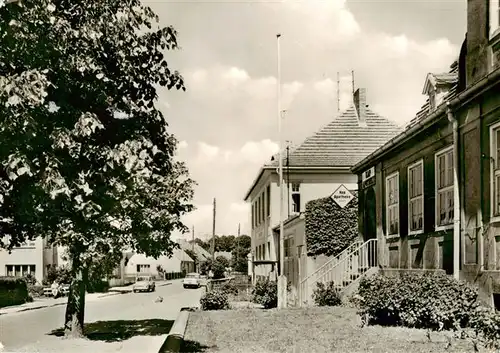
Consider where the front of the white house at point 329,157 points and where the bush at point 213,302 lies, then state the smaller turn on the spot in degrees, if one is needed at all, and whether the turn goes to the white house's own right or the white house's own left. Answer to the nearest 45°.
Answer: approximately 90° to the white house's own left

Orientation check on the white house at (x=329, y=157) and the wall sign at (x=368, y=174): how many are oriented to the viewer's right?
0

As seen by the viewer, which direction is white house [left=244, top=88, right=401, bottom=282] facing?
to the viewer's left

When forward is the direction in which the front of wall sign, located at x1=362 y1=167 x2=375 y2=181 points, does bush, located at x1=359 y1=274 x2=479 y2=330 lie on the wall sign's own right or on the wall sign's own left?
on the wall sign's own left

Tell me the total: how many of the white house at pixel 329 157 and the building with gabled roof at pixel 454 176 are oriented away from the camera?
0

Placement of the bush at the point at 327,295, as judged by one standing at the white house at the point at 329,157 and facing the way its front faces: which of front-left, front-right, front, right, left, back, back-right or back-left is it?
left

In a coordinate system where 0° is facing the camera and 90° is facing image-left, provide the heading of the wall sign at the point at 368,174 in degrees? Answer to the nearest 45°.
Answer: approximately 45°

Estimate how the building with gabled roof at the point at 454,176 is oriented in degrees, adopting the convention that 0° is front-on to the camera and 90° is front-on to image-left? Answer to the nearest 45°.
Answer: approximately 45°
